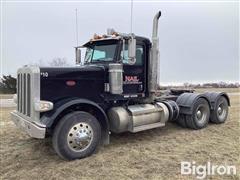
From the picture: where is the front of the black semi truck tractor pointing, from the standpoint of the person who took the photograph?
facing the viewer and to the left of the viewer
